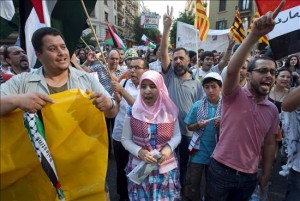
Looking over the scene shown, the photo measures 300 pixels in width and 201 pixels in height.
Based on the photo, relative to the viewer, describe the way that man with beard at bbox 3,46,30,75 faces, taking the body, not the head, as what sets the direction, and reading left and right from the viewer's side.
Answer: facing the viewer and to the right of the viewer

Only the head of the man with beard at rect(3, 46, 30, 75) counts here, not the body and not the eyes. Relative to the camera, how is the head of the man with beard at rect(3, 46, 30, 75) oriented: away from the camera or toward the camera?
toward the camera

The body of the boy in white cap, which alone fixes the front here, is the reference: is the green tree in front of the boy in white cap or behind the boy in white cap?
behind

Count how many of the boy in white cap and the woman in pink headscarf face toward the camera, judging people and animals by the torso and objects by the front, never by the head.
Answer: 2

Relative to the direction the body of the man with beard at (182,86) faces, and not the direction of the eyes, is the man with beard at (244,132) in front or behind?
in front

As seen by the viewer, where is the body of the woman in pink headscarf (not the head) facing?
toward the camera

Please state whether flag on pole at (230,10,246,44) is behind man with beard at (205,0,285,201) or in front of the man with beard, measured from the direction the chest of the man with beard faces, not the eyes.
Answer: behind

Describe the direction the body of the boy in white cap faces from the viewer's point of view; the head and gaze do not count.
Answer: toward the camera

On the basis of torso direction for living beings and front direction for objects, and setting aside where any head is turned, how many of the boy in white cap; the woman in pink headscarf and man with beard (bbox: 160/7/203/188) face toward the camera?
3

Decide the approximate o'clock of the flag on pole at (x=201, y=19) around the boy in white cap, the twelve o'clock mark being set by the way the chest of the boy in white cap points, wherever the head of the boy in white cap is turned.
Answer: The flag on pole is roughly at 6 o'clock from the boy in white cap.
